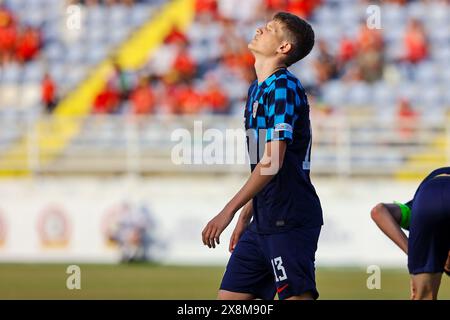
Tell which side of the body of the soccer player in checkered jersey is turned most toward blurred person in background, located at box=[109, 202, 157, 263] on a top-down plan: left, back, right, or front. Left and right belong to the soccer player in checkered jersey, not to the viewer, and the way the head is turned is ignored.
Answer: right

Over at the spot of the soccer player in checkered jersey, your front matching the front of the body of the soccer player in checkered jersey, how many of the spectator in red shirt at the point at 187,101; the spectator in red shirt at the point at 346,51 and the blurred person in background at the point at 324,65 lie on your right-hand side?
3

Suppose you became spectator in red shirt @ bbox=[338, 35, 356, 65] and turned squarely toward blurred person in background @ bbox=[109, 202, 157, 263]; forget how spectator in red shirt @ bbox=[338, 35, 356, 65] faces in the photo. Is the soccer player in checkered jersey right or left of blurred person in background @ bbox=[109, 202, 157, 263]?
left

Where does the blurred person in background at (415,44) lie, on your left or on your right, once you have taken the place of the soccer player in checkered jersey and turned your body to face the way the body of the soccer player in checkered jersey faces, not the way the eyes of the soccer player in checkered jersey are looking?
on your right

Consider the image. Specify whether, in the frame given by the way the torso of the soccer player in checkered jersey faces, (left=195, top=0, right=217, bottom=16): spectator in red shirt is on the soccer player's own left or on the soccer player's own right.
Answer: on the soccer player's own right

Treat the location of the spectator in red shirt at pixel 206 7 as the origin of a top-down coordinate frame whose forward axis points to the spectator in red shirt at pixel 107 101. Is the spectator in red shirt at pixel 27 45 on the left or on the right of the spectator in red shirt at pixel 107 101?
right

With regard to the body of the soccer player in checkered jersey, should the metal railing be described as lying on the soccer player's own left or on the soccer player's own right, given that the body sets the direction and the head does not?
on the soccer player's own right

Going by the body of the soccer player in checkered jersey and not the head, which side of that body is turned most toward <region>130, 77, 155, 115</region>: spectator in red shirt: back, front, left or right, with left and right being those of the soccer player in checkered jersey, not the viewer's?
right

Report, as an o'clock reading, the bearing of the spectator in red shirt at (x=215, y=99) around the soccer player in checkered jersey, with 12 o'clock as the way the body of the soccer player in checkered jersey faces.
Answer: The spectator in red shirt is roughly at 3 o'clock from the soccer player in checkered jersey.

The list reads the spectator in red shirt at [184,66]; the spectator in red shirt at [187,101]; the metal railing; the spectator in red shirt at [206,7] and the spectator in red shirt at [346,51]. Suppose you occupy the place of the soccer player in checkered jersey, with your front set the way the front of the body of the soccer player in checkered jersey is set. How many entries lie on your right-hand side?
5

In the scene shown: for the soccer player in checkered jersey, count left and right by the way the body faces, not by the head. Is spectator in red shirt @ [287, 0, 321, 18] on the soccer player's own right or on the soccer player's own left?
on the soccer player's own right

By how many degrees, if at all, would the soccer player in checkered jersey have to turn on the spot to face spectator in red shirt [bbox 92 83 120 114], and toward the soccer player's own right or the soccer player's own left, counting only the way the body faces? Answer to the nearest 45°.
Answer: approximately 90° to the soccer player's own right
